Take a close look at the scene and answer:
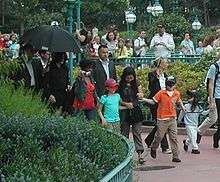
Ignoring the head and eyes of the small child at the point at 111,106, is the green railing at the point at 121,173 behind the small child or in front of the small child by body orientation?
in front

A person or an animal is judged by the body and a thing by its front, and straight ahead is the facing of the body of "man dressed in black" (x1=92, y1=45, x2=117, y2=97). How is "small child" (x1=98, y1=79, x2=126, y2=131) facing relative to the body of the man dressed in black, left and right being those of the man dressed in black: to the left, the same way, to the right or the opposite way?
the same way

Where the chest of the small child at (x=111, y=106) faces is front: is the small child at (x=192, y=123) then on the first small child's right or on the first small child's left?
on the first small child's left

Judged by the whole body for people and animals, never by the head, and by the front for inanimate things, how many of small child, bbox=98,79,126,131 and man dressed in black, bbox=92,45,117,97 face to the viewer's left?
0

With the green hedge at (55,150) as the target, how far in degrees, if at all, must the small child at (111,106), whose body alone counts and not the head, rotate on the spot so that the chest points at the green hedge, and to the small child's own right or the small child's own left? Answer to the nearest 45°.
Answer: approximately 45° to the small child's own right

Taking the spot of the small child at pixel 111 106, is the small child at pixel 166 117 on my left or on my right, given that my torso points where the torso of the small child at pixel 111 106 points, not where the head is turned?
on my left

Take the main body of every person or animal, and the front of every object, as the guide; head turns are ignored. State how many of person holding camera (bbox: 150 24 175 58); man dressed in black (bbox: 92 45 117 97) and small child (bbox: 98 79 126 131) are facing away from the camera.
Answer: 0

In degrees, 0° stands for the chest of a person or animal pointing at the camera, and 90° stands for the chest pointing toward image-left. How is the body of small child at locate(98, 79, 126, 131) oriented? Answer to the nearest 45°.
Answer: approximately 315°

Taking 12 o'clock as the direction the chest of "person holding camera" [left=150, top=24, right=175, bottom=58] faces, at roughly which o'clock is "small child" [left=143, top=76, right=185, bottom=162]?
The small child is roughly at 12 o'clock from the person holding camera.

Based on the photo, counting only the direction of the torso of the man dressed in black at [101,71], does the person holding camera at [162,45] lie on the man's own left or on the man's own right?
on the man's own left

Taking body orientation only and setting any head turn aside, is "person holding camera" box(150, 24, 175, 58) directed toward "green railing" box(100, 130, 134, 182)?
yes

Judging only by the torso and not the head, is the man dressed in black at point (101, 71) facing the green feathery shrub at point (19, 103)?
no

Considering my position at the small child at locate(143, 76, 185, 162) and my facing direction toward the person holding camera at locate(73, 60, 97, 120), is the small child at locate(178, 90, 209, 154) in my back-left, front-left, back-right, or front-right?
back-right

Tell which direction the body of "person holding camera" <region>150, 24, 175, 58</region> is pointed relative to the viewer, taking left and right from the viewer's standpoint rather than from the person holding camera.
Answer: facing the viewer

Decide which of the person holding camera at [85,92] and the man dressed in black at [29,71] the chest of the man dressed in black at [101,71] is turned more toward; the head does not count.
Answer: the person holding camera

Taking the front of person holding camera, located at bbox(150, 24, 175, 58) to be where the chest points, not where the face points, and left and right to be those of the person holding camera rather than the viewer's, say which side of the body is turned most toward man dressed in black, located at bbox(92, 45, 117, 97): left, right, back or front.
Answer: front

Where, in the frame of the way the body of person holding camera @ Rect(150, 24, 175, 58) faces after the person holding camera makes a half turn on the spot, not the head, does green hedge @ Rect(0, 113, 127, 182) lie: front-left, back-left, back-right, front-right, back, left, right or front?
back
